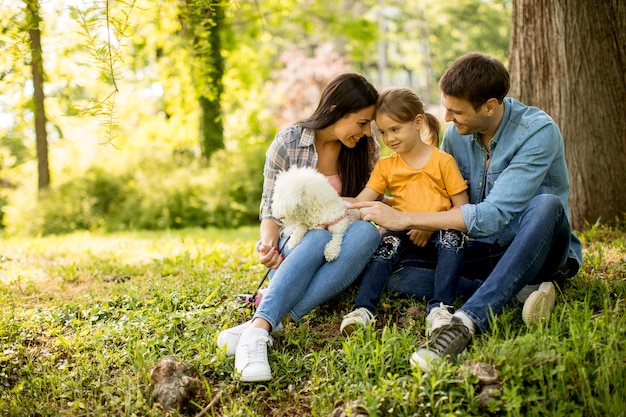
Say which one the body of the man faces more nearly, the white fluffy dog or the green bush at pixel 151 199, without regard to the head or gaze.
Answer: the white fluffy dog

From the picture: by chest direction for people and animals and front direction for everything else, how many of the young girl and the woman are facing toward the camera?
2

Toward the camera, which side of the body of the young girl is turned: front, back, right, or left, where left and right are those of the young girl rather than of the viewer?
front

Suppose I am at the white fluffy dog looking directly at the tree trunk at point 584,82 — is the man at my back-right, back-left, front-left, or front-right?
front-right

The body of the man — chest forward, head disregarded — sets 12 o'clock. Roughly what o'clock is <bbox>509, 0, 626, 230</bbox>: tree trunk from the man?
The tree trunk is roughly at 5 o'clock from the man.

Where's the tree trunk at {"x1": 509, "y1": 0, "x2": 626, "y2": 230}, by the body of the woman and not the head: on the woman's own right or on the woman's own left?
on the woman's own left

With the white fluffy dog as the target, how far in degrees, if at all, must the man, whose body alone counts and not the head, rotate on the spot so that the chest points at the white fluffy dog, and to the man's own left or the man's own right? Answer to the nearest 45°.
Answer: approximately 45° to the man's own right

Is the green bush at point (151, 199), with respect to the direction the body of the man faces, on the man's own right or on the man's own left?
on the man's own right

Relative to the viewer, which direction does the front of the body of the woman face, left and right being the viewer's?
facing the viewer

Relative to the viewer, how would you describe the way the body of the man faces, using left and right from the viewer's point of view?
facing the viewer and to the left of the viewer

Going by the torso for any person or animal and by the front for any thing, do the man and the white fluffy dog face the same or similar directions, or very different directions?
same or similar directions

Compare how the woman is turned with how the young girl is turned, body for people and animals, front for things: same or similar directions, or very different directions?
same or similar directions

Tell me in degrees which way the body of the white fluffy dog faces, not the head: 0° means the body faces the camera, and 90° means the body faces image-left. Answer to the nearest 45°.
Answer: approximately 45°

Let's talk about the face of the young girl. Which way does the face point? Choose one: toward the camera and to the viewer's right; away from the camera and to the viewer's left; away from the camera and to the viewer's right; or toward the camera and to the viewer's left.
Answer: toward the camera and to the viewer's left
